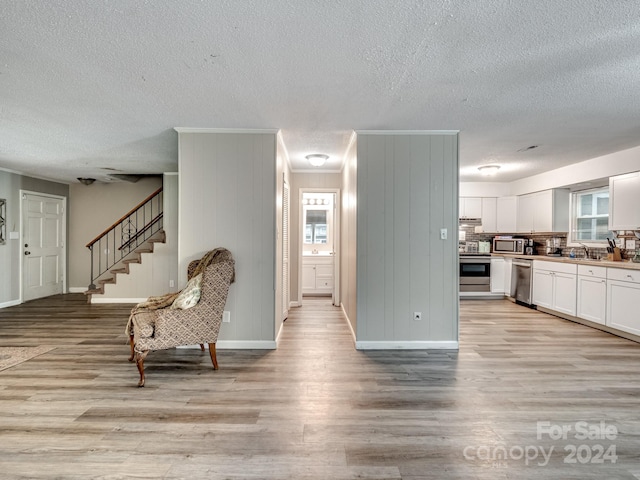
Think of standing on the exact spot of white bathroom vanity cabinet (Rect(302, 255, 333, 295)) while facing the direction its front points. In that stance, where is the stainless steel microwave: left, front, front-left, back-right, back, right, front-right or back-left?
left

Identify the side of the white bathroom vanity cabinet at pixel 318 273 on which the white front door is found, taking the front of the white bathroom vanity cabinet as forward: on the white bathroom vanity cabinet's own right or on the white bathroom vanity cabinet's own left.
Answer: on the white bathroom vanity cabinet's own right

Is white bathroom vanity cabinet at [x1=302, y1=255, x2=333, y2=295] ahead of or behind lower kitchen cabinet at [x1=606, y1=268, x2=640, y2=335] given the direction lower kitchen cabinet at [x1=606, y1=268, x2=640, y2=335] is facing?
ahead

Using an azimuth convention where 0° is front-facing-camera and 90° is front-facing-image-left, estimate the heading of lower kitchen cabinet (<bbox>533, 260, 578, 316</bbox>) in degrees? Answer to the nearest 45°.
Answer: approximately 45°

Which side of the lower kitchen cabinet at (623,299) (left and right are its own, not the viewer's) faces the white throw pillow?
front

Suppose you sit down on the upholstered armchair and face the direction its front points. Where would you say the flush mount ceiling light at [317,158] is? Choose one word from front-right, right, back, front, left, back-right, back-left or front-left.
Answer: back-right

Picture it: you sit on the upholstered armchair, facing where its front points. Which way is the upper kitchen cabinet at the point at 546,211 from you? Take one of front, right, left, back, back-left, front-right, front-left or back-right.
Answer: back

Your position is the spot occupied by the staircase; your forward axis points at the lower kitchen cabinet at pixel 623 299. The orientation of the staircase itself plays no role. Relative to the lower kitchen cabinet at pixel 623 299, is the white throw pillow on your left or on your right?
right

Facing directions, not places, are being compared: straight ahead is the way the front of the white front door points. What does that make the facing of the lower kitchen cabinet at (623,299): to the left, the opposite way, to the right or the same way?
the opposite way

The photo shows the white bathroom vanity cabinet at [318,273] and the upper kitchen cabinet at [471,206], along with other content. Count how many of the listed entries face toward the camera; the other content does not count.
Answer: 2

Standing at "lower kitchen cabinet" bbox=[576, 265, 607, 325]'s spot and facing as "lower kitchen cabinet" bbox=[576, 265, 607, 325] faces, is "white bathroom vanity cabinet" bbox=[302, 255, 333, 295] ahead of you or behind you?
ahead

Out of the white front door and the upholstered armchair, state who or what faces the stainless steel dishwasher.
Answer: the white front door

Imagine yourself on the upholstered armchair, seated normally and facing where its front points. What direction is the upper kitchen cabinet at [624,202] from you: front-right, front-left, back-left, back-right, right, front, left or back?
back
